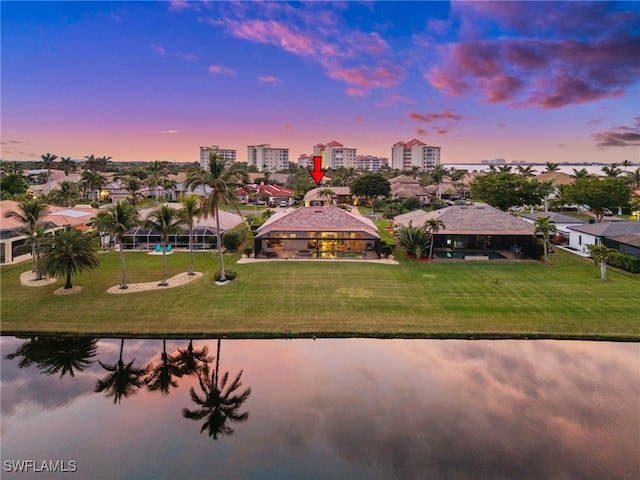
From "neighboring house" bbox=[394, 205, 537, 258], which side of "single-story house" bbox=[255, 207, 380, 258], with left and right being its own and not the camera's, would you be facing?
right

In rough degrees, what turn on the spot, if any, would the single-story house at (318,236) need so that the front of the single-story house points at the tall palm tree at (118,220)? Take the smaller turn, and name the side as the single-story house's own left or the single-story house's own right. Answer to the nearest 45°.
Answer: approximately 135° to the single-story house's own left

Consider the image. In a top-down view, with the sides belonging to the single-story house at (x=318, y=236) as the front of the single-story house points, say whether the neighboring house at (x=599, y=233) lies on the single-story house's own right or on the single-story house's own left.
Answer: on the single-story house's own right

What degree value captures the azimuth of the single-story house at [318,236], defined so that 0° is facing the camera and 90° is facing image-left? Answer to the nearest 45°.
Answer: approximately 180°

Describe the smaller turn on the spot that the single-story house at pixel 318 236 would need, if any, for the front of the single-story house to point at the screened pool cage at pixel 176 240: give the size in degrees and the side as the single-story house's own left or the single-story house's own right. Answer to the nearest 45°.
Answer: approximately 90° to the single-story house's own left

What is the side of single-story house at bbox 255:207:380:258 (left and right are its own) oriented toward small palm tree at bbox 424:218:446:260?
right

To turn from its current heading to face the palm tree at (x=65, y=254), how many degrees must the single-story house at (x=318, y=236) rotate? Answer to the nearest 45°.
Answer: approximately 135° to its left

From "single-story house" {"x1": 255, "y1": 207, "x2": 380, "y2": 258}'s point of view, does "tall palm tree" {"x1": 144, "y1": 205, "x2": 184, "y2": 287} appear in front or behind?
behind

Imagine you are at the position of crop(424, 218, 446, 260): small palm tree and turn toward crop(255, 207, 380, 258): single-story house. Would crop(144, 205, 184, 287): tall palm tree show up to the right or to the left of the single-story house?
left

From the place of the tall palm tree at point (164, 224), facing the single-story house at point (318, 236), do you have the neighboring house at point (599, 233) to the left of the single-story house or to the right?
right
